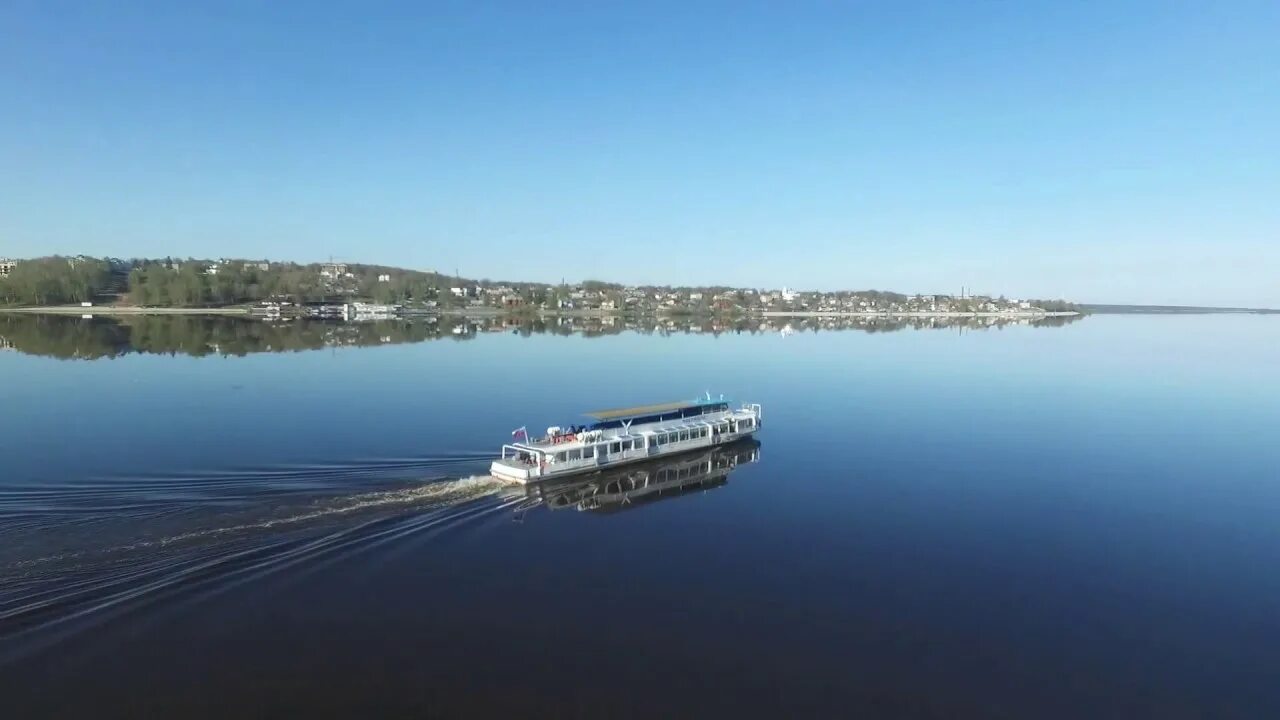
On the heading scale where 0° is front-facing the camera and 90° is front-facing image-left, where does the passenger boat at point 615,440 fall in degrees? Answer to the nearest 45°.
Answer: approximately 225°
